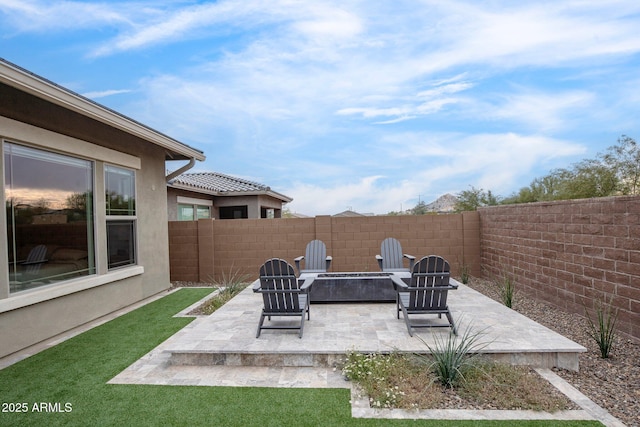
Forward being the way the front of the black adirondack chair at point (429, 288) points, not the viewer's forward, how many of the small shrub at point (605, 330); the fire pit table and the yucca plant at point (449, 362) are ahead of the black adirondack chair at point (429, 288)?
1

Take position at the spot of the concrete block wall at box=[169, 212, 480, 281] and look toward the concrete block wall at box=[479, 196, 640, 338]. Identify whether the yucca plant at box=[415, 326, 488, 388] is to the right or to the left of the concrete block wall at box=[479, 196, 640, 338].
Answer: right

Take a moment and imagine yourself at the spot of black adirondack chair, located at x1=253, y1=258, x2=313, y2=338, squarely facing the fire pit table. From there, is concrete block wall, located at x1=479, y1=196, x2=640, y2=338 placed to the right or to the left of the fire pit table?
right

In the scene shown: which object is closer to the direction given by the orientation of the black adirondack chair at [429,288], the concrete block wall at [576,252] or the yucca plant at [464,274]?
the yucca plant

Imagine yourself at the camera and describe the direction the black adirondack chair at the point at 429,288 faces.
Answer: facing away from the viewer and to the left of the viewer

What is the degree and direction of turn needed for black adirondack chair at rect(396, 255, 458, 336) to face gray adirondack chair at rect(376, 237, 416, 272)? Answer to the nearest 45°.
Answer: approximately 45° to its right

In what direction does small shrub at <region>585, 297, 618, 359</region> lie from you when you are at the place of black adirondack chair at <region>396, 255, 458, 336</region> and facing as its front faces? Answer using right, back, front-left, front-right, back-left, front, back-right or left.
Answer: back-right

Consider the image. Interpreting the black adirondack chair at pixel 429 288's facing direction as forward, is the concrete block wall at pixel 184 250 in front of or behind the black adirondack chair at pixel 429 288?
in front

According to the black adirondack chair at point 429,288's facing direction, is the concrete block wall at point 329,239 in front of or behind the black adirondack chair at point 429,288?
in front

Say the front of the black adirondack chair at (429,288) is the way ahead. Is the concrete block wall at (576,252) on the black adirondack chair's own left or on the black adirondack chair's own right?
on the black adirondack chair's own right

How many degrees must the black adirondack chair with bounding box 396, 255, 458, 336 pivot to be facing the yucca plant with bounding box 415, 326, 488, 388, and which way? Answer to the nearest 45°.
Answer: approximately 135° to its left

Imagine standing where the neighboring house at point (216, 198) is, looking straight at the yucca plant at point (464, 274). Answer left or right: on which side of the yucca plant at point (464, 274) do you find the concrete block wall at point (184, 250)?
right
